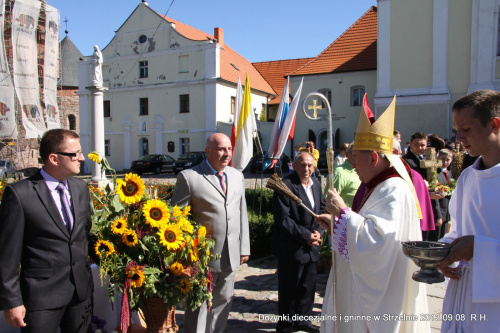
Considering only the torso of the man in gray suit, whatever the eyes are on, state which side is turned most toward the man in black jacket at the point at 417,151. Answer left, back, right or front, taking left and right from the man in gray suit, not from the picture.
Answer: left

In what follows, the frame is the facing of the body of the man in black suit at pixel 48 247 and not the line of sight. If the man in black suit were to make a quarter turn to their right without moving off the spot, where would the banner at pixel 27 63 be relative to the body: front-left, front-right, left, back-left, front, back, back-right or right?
back-right

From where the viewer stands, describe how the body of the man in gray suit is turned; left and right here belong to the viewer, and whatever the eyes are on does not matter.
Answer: facing the viewer and to the right of the viewer

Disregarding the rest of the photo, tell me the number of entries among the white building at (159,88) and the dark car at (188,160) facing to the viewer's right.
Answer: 0

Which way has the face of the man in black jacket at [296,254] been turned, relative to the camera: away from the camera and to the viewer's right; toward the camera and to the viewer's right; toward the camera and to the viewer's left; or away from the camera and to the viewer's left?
toward the camera and to the viewer's right

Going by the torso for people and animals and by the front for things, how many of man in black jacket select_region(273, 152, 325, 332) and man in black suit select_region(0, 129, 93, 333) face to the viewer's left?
0

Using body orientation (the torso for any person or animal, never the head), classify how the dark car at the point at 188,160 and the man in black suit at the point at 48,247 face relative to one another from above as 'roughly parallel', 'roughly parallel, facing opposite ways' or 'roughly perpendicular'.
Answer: roughly perpendicular

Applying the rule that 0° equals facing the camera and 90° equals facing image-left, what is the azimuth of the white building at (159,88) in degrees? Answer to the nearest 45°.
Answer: approximately 45°

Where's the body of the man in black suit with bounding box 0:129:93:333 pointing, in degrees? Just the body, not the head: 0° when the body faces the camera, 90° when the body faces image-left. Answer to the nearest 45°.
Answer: approximately 315°
